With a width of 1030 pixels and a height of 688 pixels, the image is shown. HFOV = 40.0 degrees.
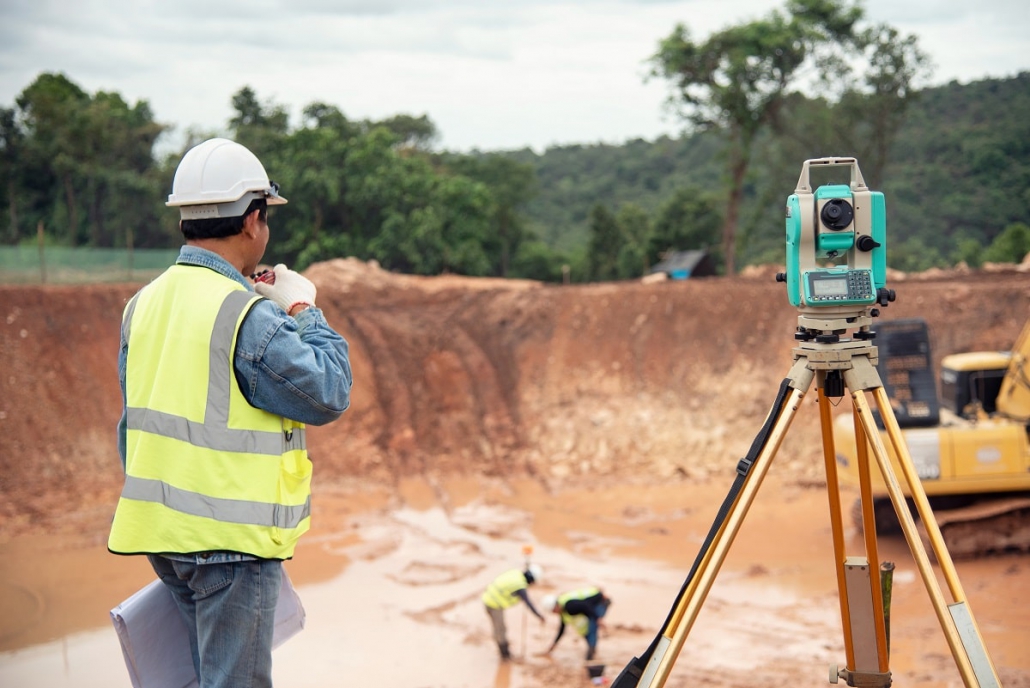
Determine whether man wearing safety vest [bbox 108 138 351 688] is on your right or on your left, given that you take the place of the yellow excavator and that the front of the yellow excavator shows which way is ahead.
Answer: on your right

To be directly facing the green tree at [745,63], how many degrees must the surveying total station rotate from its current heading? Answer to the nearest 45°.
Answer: approximately 180°

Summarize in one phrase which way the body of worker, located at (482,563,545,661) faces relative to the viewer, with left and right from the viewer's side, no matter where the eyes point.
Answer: facing to the right of the viewer

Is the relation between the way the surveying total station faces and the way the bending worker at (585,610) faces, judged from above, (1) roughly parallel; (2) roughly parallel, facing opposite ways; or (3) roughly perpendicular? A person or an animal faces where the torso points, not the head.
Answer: roughly perpendicular

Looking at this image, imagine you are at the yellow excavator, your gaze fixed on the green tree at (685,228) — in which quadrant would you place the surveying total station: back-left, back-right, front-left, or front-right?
back-left

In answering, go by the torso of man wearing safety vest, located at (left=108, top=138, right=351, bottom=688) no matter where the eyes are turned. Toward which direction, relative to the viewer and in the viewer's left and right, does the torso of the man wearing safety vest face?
facing away from the viewer and to the right of the viewer

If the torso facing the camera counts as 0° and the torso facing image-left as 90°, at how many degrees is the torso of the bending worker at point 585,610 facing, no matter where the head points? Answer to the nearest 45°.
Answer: approximately 90°

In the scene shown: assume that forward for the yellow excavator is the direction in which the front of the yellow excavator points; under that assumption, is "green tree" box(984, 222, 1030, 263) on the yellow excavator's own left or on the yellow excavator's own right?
on the yellow excavator's own left

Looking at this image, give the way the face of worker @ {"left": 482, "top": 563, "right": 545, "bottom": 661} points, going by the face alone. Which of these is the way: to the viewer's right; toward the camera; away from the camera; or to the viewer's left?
to the viewer's right

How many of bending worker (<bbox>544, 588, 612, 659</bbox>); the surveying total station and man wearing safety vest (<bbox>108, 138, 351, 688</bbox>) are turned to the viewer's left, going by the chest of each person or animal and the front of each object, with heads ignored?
1

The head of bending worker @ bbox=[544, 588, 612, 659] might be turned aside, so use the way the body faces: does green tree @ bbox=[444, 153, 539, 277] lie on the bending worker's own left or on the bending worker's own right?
on the bending worker's own right

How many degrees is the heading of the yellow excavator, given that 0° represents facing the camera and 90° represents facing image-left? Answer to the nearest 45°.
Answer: approximately 270°

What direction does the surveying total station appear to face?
toward the camera

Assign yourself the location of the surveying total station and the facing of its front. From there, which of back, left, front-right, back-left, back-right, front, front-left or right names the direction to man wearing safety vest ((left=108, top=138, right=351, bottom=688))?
front-right

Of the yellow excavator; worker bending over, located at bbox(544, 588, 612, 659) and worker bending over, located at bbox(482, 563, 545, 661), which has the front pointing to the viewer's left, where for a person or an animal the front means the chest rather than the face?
worker bending over, located at bbox(544, 588, 612, 659)

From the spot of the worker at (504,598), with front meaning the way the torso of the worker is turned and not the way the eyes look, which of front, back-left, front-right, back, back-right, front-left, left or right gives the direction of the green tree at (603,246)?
left

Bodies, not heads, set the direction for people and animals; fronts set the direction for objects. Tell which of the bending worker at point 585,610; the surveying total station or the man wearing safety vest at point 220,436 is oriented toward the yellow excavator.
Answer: the man wearing safety vest
